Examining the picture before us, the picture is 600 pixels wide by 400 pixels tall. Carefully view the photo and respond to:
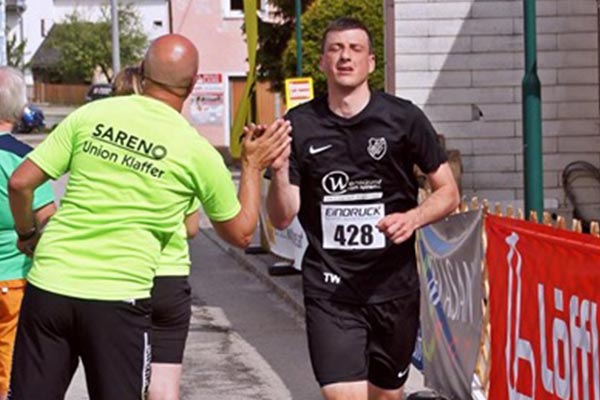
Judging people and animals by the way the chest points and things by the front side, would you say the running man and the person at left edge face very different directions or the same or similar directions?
very different directions

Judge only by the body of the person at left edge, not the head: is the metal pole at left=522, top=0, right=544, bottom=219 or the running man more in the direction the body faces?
the metal pole

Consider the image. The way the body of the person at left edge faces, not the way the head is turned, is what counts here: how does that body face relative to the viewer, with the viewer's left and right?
facing away from the viewer

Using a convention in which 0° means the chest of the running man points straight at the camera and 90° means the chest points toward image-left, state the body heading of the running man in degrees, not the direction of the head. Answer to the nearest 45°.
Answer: approximately 0°

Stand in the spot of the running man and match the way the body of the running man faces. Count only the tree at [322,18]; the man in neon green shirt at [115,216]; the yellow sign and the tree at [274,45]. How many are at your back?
3

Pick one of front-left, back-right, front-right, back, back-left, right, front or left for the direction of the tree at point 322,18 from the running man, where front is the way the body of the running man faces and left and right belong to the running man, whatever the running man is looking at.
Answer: back

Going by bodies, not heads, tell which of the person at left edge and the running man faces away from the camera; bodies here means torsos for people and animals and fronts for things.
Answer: the person at left edge

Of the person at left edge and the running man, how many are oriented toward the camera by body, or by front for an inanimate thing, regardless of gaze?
1

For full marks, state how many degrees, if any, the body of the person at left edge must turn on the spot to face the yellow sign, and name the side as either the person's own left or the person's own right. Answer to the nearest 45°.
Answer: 0° — they already face it

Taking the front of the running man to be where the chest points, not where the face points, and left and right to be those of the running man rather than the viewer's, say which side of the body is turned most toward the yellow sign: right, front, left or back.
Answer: back

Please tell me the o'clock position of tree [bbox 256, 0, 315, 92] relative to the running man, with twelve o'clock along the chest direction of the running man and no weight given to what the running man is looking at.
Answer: The tree is roughly at 6 o'clock from the running man.
